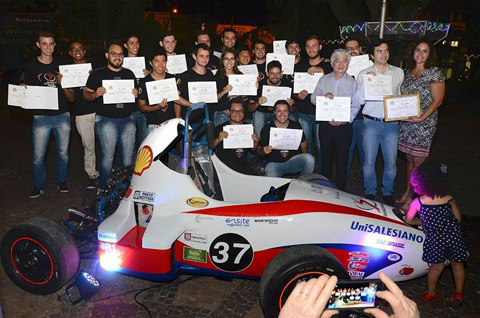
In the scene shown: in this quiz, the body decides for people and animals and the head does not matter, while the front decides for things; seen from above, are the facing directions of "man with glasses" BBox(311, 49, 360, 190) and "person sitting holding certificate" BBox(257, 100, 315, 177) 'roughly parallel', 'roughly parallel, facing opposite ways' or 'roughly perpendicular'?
roughly parallel

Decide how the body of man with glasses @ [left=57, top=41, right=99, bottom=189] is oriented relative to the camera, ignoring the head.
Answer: toward the camera

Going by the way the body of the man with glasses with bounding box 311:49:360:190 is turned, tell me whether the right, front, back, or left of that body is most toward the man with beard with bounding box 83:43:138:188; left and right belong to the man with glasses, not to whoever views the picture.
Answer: right

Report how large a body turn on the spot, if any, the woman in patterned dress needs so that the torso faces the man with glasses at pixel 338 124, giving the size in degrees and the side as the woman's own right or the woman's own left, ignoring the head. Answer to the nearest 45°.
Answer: approximately 45° to the woman's own right

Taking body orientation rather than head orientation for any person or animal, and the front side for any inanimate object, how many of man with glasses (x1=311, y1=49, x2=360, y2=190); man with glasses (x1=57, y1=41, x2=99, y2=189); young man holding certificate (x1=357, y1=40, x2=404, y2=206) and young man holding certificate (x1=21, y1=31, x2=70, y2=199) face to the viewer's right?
0

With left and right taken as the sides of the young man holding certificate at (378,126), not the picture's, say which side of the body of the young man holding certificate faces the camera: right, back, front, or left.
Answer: front

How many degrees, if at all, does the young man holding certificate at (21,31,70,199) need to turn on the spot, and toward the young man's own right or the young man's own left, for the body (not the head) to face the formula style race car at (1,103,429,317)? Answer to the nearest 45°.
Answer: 0° — they already face it

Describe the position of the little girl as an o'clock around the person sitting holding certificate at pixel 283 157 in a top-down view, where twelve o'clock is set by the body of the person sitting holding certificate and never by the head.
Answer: The little girl is roughly at 11 o'clock from the person sitting holding certificate.

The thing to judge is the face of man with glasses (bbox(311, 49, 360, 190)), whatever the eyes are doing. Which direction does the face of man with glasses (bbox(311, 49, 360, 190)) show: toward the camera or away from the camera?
toward the camera

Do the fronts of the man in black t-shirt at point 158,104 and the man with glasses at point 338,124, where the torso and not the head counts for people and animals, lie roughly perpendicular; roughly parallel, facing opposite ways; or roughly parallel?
roughly parallel

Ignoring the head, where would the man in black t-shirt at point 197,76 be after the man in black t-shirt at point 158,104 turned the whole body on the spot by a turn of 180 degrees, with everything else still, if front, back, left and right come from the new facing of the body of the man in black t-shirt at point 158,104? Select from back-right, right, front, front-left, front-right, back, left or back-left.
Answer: right

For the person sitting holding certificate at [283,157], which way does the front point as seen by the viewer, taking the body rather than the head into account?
toward the camera

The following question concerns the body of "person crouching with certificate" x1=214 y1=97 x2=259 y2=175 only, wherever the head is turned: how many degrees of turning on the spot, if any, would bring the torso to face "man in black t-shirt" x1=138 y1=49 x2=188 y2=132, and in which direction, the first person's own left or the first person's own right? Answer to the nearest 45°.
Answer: approximately 90° to the first person's own right

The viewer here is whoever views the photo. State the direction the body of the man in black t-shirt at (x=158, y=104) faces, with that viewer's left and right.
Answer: facing the viewer

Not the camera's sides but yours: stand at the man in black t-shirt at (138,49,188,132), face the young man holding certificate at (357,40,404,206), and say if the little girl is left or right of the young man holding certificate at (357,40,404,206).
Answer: right
